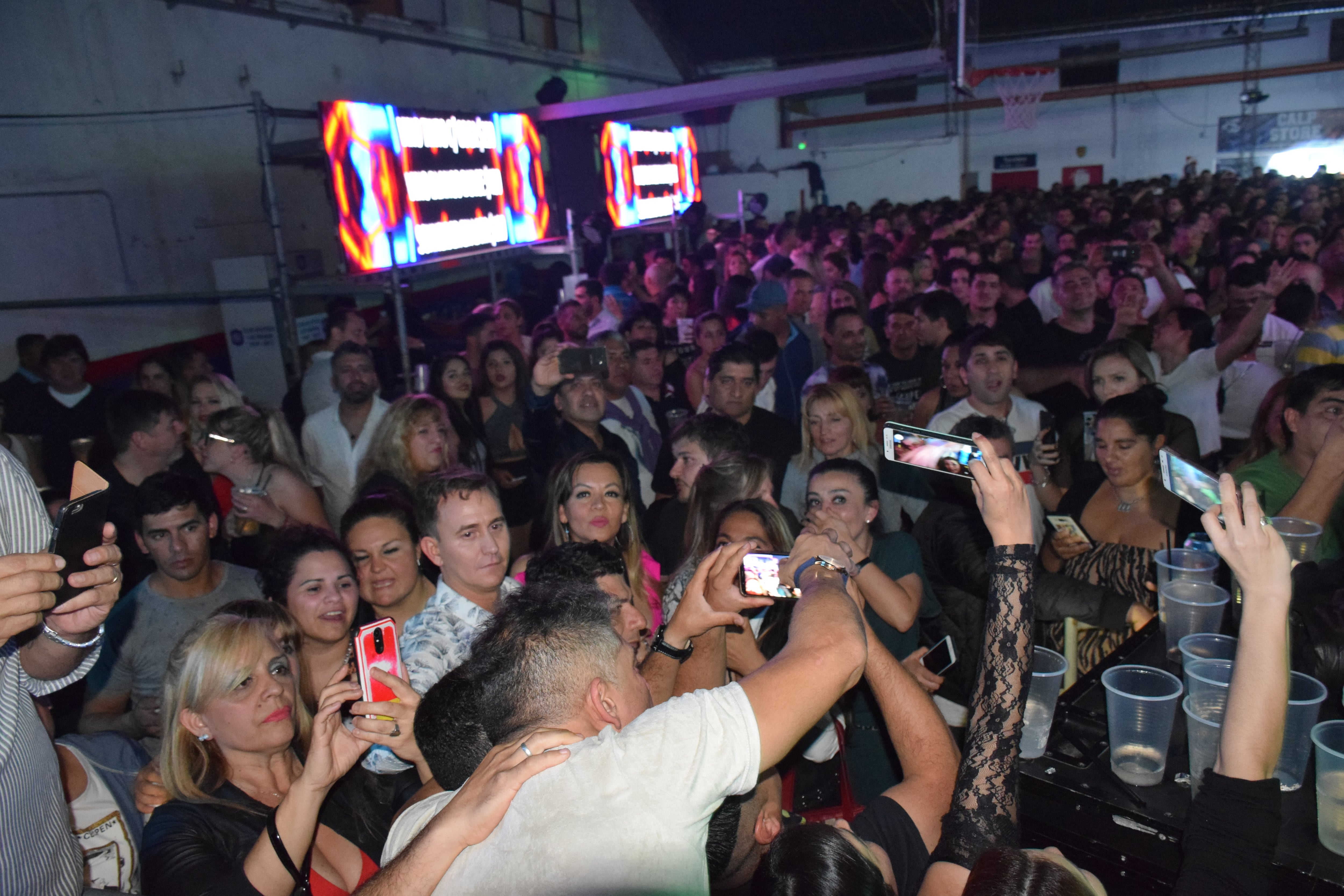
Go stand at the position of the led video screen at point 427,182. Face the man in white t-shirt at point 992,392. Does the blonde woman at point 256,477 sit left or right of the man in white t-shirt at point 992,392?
right

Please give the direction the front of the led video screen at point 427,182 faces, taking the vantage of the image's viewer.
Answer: facing the viewer and to the right of the viewer

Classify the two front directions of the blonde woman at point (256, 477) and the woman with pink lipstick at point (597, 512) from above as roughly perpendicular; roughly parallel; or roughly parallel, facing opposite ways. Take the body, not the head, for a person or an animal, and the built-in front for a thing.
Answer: roughly perpendicular

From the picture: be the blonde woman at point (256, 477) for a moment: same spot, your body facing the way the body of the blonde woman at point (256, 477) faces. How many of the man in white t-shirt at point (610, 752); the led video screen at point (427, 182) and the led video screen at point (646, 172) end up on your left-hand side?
1

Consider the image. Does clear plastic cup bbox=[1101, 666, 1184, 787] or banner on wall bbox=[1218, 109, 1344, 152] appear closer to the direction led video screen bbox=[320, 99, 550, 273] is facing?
the clear plastic cup

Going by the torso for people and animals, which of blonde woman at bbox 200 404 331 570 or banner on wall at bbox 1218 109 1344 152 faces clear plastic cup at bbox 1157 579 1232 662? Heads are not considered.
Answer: the banner on wall

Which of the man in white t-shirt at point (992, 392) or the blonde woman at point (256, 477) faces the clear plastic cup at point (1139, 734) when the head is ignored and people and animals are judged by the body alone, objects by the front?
the man in white t-shirt

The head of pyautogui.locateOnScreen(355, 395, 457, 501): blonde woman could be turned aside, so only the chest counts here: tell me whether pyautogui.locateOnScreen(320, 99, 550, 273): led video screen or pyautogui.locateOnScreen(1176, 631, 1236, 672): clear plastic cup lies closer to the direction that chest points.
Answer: the clear plastic cup
